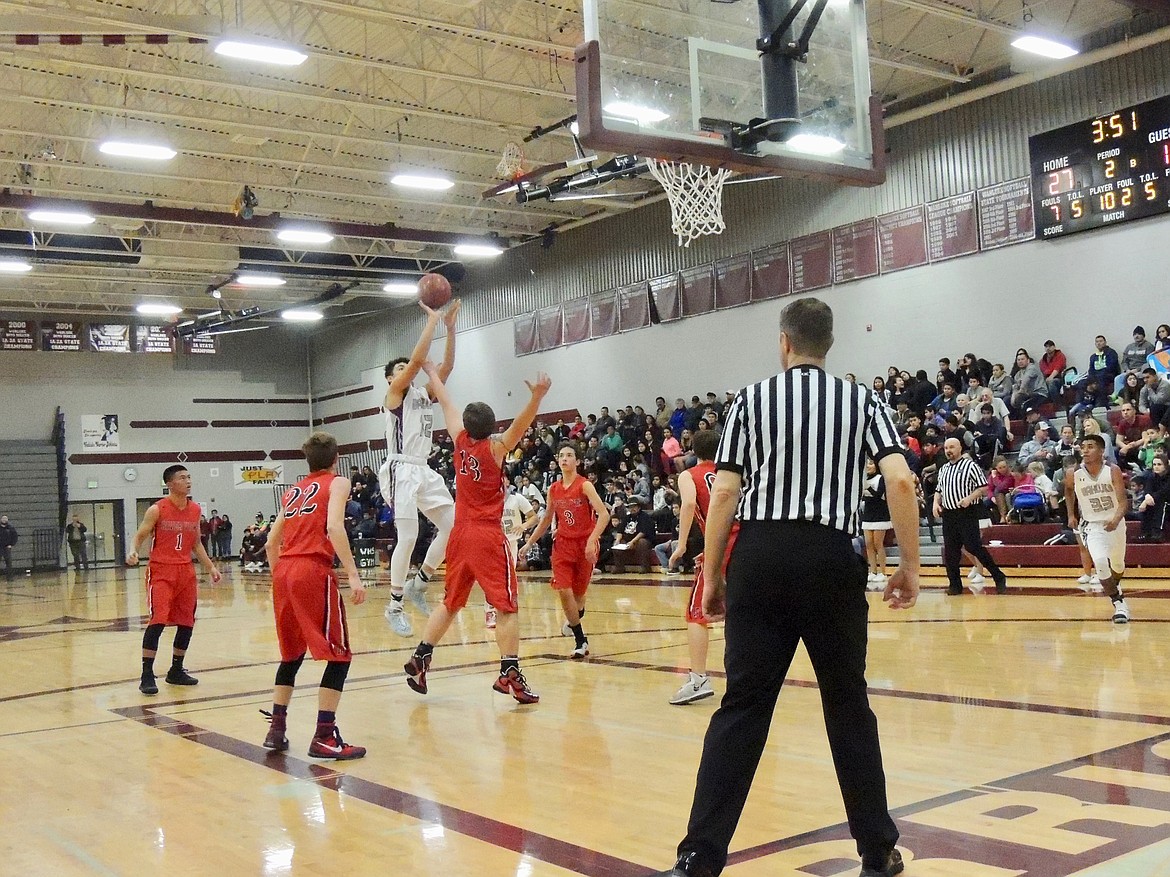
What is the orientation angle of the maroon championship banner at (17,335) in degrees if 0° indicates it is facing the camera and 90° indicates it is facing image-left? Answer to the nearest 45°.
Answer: approximately 0°

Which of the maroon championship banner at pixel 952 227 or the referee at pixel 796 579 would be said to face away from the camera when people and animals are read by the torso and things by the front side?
the referee

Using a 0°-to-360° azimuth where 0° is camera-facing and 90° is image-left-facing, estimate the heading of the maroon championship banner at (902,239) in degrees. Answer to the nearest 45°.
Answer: approximately 45°

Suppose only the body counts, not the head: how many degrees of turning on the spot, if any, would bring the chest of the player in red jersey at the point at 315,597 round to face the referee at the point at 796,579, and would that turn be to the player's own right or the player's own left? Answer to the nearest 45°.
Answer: approximately 90° to the player's own right

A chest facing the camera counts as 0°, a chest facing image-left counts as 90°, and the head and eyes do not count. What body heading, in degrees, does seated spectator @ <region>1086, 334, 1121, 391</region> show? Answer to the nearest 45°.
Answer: approximately 45°

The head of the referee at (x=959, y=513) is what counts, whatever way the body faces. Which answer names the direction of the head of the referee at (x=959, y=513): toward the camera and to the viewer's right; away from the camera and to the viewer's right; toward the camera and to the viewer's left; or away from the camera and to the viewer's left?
toward the camera and to the viewer's left

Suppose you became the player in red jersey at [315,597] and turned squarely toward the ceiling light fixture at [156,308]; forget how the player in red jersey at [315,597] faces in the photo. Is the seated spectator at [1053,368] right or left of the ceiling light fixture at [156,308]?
right

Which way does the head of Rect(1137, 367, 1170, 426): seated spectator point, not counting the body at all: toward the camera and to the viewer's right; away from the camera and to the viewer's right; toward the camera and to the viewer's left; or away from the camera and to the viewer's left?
toward the camera and to the viewer's left

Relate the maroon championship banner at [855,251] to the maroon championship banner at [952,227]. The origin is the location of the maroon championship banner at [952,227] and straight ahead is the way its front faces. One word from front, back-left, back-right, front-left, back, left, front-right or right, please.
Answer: right

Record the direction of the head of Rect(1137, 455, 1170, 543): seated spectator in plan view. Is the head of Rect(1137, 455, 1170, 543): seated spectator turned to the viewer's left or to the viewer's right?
to the viewer's left

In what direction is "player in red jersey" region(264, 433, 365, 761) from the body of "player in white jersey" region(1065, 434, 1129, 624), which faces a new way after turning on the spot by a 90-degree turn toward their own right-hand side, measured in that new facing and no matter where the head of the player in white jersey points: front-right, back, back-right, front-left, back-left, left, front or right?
front-left

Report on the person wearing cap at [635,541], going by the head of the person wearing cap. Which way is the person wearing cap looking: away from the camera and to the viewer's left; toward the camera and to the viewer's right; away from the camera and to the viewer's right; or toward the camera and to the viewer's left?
toward the camera and to the viewer's left

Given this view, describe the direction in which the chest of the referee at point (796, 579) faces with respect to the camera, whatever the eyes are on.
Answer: away from the camera

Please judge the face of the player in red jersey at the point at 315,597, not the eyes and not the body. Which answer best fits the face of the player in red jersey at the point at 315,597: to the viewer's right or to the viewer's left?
to the viewer's right

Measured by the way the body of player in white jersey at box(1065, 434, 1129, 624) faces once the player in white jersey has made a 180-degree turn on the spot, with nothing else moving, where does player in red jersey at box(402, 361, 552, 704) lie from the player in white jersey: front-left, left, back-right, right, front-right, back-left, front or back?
back-left

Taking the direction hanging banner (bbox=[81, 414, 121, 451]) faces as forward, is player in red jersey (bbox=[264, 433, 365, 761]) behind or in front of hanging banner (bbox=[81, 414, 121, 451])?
in front

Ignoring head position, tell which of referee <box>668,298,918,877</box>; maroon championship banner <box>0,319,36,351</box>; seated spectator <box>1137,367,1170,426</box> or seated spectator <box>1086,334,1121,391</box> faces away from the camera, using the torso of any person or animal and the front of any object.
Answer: the referee
